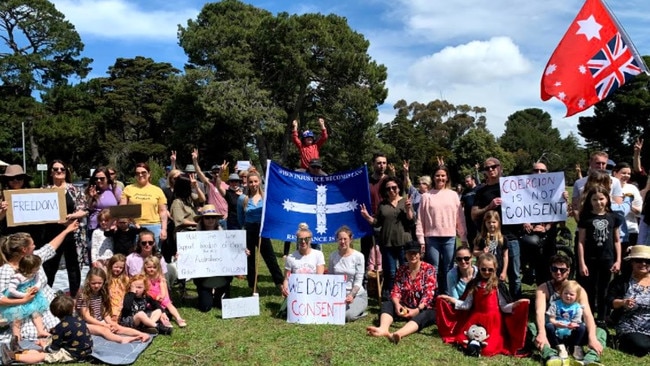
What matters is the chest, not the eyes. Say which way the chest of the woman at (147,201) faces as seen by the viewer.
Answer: toward the camera

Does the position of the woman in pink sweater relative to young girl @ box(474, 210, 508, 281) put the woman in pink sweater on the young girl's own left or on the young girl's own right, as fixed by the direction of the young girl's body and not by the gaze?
on the young girl's own right

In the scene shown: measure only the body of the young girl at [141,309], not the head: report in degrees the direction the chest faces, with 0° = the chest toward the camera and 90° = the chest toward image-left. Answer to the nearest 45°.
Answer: approximately 315°

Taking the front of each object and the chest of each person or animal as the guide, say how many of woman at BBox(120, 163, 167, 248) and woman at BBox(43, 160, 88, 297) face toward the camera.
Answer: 2

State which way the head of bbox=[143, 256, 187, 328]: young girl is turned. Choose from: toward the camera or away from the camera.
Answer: toward the camera

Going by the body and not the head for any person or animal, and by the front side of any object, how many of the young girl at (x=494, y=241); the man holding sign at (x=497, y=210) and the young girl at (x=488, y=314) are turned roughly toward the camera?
3

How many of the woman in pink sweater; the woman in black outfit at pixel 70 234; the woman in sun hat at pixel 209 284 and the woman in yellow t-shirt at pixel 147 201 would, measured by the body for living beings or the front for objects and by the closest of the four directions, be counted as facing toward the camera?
4

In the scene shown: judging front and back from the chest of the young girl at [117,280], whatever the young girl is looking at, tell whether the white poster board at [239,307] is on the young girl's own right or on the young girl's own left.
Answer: on the young girl's own left

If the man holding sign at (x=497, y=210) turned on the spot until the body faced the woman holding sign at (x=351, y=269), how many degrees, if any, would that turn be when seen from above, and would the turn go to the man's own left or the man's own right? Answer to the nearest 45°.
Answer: approximately 90° to the man's own right

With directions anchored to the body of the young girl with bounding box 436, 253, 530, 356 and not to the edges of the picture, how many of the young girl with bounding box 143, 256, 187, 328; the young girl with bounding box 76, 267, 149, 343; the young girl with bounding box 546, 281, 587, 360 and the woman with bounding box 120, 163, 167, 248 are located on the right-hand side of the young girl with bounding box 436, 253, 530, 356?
3

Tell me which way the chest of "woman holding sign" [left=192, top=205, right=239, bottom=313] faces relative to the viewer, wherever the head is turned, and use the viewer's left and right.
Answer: facing the viewer

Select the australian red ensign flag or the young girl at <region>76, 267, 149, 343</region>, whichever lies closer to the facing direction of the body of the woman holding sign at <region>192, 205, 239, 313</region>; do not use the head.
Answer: the young girl

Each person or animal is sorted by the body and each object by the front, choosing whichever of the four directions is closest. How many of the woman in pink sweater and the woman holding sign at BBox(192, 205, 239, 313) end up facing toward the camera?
2
